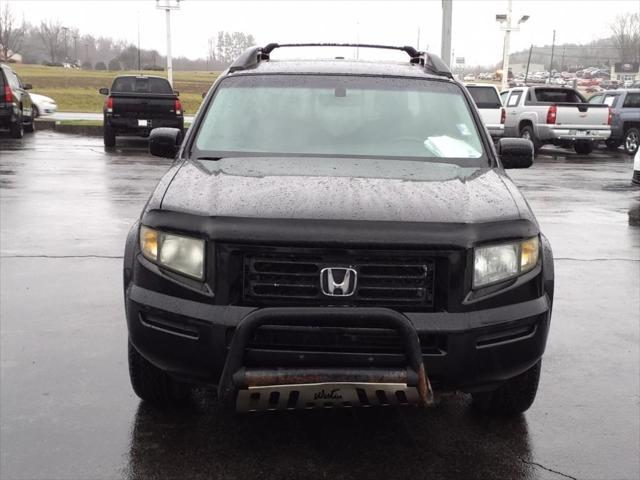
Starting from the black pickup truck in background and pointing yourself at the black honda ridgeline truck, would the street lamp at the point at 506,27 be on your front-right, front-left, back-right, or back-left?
back-left

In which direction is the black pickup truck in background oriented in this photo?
away from the camera

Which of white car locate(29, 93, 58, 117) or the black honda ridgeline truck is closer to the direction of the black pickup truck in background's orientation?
the white car

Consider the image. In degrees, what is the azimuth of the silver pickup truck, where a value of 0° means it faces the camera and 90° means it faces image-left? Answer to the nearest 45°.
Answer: approximately 135°

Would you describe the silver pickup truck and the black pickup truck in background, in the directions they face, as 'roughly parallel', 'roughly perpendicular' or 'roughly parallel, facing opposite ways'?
roughly parallel

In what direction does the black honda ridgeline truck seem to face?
toward the camera

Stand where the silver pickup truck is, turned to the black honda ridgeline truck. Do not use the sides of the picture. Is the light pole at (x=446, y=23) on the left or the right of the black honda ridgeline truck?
right

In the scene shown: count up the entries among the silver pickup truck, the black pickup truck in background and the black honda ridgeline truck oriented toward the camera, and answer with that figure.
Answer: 1

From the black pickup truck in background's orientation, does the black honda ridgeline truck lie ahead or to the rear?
to the rear

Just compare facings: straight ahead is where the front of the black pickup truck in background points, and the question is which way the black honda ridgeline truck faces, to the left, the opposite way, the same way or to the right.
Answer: the opposite way

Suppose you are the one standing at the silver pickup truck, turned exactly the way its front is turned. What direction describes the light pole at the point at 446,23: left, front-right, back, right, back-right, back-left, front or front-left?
left

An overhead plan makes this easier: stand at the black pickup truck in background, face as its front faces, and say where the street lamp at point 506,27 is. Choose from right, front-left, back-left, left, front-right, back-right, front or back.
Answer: front-right

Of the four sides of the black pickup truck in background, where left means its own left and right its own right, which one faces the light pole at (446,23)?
right

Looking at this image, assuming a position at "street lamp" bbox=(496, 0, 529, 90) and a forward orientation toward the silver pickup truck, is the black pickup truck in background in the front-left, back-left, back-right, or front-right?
front-right

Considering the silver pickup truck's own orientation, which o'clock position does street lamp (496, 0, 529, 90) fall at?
The street lamp is roughly at 1 o'clock from the silver pickup truck.

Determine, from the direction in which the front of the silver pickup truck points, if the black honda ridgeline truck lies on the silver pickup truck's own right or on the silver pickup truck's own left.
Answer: on the silver pickup truck's own left

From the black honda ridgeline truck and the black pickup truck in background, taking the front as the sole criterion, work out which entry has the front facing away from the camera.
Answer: the black pickup truck in background
